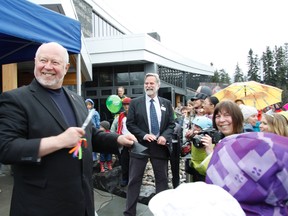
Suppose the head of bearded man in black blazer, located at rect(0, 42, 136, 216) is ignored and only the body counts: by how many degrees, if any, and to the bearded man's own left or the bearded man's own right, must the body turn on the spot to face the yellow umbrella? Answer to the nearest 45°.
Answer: approximately 90° to the bearded man's own left

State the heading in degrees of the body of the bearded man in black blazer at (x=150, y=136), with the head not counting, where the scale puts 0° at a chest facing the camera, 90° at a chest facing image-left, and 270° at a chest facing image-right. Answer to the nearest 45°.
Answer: approximately 0°

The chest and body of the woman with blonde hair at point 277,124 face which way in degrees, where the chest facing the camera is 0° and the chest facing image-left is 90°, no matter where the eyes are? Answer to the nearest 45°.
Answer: approximately 90°

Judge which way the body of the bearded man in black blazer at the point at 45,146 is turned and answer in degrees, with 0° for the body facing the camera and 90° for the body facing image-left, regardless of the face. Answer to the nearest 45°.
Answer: approximately 315°

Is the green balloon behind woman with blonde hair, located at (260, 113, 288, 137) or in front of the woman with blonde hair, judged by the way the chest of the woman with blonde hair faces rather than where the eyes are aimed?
in front

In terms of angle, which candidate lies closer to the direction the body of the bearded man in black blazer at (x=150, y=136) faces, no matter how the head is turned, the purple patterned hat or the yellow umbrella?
the purple patterned hat

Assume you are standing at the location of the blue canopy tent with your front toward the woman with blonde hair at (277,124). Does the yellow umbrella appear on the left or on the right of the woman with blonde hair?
left

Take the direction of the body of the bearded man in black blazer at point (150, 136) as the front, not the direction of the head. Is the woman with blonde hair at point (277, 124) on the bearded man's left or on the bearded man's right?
on the bearded man's left

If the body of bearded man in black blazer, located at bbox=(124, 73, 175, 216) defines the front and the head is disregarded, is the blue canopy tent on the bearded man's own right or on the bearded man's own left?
on the bearded man's own right

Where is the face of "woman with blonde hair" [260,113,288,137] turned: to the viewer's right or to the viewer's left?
to the viewer's left
